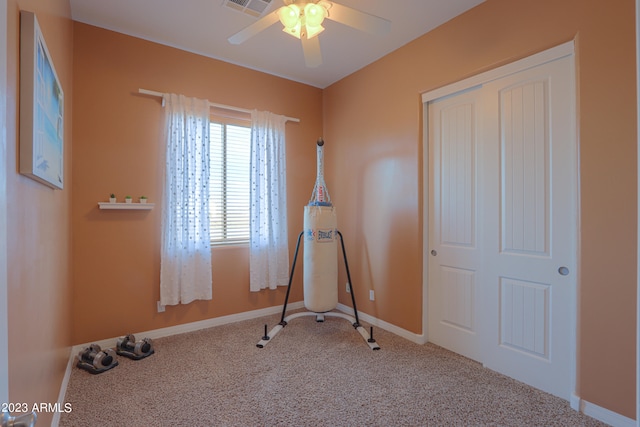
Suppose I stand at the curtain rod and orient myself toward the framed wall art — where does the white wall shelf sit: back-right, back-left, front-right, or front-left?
front-right

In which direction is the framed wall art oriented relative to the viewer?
to the viewer's right

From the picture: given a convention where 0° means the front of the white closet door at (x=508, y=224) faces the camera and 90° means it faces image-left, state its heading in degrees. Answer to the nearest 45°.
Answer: approximately 45°

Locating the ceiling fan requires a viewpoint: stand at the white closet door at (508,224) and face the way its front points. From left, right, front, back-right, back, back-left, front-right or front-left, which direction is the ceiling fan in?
front

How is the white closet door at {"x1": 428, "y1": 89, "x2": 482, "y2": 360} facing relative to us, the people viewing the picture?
facing the viewer and to the left of the viewer

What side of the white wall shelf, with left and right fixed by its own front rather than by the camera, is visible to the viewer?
front

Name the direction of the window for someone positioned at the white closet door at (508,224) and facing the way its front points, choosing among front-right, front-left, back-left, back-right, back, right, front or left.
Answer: front-right

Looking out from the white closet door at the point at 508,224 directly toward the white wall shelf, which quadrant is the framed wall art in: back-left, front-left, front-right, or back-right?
front-left

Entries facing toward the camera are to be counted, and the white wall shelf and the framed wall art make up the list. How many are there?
1
